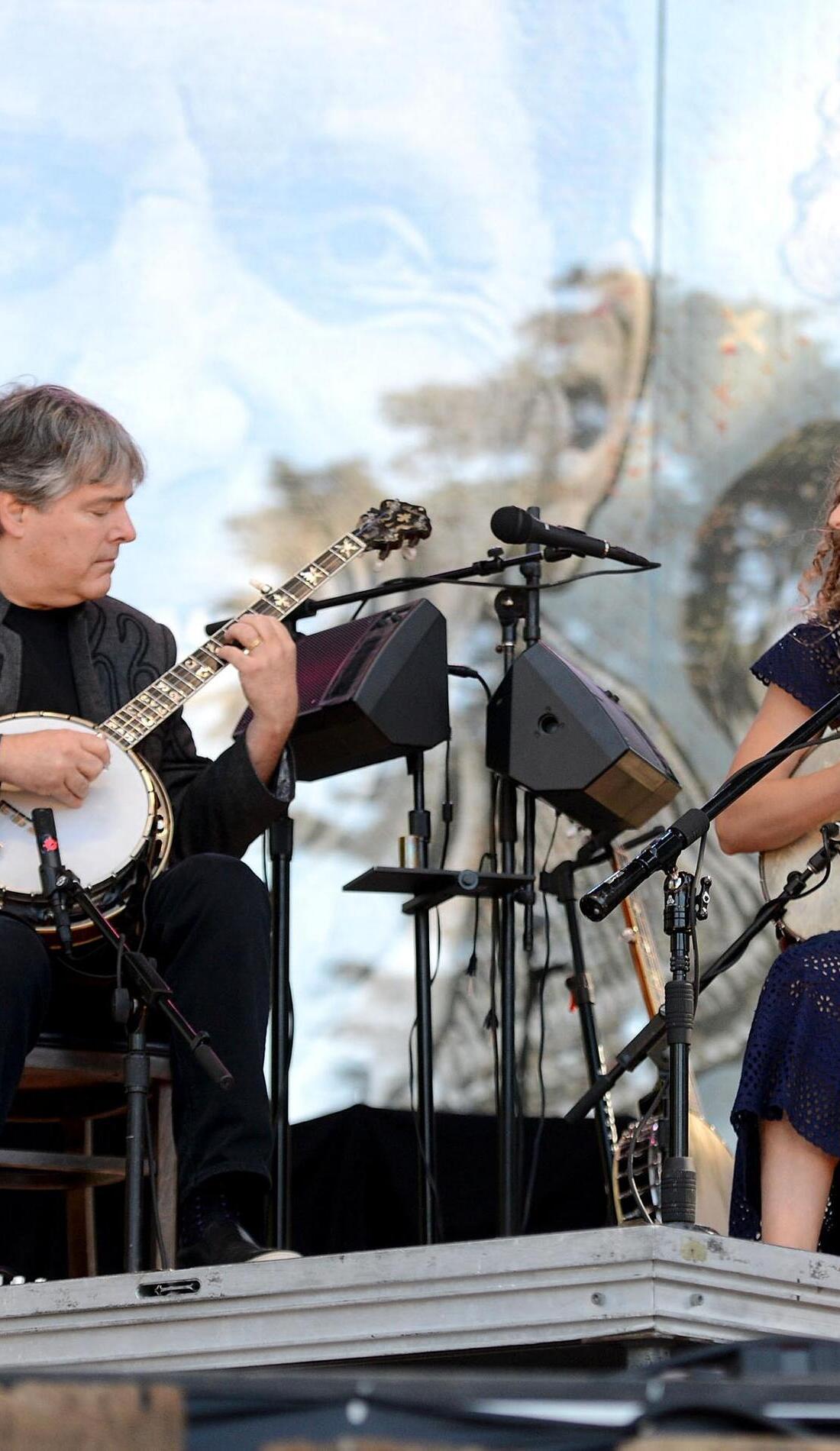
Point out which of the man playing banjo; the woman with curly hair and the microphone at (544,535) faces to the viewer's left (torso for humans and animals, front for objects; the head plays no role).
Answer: the microphone

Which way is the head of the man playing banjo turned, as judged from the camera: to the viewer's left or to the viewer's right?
to the viewer's right

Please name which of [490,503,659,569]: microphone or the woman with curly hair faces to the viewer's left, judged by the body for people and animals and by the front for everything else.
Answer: the microphone

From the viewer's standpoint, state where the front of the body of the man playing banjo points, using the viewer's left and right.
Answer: facing the viewer and to the right of the viewer

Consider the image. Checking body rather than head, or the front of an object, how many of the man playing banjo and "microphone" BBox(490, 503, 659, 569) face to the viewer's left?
1

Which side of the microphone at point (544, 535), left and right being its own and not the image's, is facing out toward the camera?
left

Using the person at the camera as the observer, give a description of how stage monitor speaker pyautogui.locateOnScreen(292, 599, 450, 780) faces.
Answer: facing the viewer and to the left of the viewer
